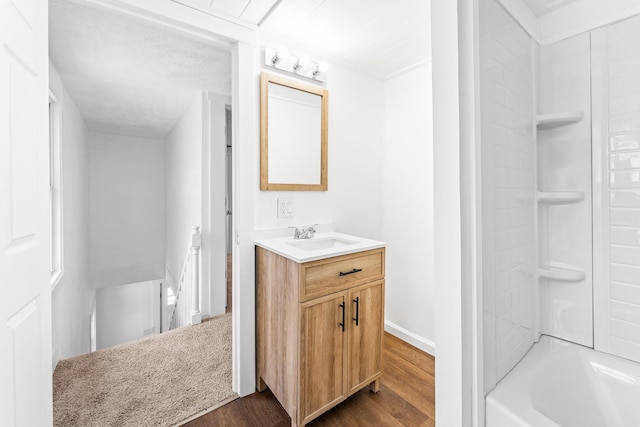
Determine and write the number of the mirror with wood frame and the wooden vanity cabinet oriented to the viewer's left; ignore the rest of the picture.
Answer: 0

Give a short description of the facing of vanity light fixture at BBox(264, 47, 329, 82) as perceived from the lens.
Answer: facing the viewer and to the right of the viewer

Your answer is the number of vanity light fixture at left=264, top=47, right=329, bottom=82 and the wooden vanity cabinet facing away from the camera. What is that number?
0

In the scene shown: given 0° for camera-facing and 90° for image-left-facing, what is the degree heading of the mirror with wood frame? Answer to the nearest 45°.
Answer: approximately 315°
